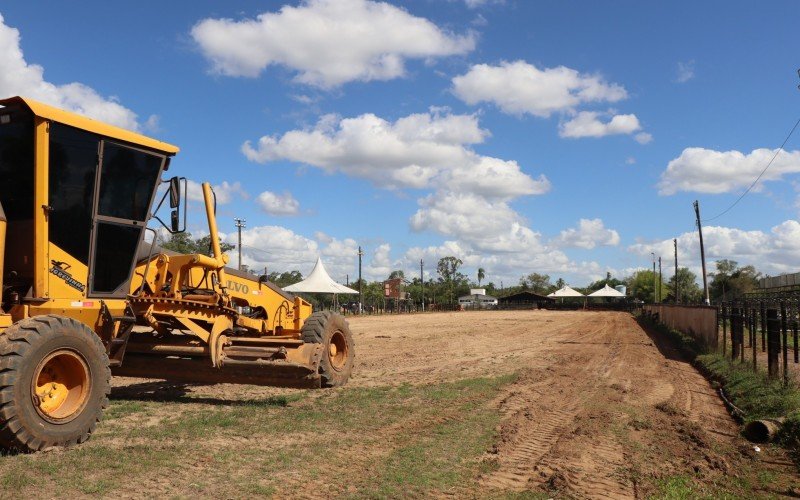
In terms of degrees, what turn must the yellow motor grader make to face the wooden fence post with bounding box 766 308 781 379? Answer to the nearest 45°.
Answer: approximately 45° to its right

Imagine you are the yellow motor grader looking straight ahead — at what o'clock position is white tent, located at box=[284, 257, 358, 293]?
The white tent is roughly at 11 o'clock from the yellow motor grader.

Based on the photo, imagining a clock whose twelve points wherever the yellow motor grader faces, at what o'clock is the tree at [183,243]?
The tree is roughly at 11 o'clock from the yellow motor grader.

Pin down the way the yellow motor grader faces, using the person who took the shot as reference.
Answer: facing away from the viewer and to the right of the viewer

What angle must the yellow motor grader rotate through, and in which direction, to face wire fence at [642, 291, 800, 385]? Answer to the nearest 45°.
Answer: approximately 45° to its right
